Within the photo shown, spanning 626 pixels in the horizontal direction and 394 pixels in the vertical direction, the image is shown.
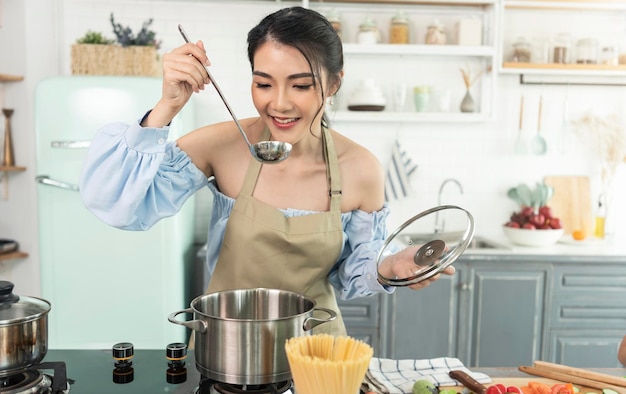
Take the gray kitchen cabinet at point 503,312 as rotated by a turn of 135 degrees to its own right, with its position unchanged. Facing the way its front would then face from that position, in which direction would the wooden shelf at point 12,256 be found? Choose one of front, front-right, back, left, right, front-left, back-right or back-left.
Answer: front-left

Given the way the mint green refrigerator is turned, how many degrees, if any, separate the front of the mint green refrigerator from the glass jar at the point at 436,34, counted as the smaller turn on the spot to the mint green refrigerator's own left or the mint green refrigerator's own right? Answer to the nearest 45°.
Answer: approximately 90° to the mint green refrigerator's own left

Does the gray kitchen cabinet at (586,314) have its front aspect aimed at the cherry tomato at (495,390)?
yes

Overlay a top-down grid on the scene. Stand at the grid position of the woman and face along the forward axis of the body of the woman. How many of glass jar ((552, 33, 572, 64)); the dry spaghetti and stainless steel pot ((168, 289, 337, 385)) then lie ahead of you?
2

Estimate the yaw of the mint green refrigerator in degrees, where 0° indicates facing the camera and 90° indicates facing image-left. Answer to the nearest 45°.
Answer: approximately 0°

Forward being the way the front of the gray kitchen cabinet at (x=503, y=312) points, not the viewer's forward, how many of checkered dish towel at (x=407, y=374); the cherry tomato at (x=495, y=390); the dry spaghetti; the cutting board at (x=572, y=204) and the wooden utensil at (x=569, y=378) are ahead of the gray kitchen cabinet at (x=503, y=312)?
4

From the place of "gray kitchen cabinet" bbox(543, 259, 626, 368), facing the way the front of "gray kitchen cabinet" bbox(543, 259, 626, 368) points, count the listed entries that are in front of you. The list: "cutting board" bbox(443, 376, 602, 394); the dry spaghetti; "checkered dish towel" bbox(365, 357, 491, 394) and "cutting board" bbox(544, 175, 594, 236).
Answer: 3
